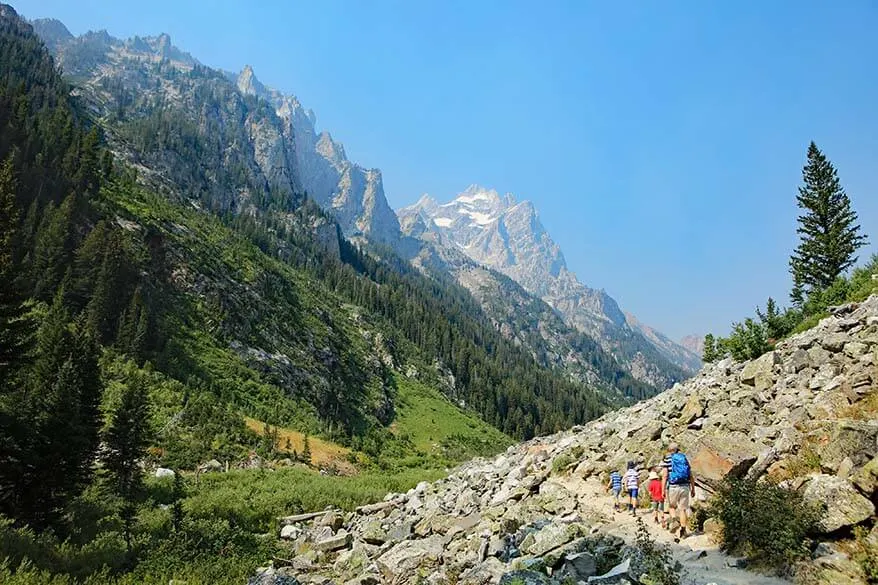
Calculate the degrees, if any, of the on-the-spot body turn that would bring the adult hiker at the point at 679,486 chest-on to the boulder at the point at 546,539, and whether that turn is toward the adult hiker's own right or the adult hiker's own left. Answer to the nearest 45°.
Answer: approximately 90° to the adult hiker's own left

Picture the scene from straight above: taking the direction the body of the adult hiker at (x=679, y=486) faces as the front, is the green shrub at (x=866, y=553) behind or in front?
behind

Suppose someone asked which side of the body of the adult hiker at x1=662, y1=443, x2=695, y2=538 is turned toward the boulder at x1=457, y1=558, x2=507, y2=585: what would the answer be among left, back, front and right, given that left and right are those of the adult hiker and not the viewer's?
left

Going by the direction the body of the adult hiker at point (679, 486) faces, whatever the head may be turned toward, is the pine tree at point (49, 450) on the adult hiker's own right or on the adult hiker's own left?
on the adult hiker's own left

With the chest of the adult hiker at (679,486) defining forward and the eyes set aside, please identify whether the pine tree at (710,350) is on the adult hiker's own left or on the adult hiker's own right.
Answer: on the adult hiker's own right

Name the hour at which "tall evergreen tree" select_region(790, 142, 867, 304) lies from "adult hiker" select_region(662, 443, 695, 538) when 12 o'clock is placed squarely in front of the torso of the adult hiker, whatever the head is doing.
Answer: The tall evergreen tree is roughly at 2 o'clock from the adult hiker.

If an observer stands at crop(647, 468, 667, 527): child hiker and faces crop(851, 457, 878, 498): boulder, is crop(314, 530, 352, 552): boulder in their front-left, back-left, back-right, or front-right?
back-right

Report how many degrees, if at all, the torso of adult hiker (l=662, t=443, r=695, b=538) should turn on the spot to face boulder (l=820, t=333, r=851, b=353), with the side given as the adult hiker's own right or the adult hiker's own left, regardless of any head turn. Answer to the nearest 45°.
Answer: approximately 90° to the adult hiker's own right

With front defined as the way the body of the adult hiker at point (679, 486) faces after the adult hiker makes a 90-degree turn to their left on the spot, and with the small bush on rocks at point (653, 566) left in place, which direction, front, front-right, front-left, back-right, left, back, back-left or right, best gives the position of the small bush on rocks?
front-left

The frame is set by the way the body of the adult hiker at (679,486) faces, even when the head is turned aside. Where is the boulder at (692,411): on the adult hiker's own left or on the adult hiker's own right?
on the adult hiker's own right

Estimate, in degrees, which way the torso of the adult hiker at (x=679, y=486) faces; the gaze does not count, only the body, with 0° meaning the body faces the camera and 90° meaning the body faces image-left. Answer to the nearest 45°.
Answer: approximately 135°

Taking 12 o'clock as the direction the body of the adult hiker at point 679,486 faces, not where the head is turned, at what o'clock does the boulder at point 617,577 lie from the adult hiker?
The boulder is roughly at 8 o'clock from the adult hiker.

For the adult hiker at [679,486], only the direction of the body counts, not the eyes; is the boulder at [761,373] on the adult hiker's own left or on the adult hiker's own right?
on the adult hiker's own right

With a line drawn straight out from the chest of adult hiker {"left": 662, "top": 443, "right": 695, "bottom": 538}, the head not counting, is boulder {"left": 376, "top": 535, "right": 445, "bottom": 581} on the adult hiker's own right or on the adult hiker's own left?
on the adult hiker's own left
